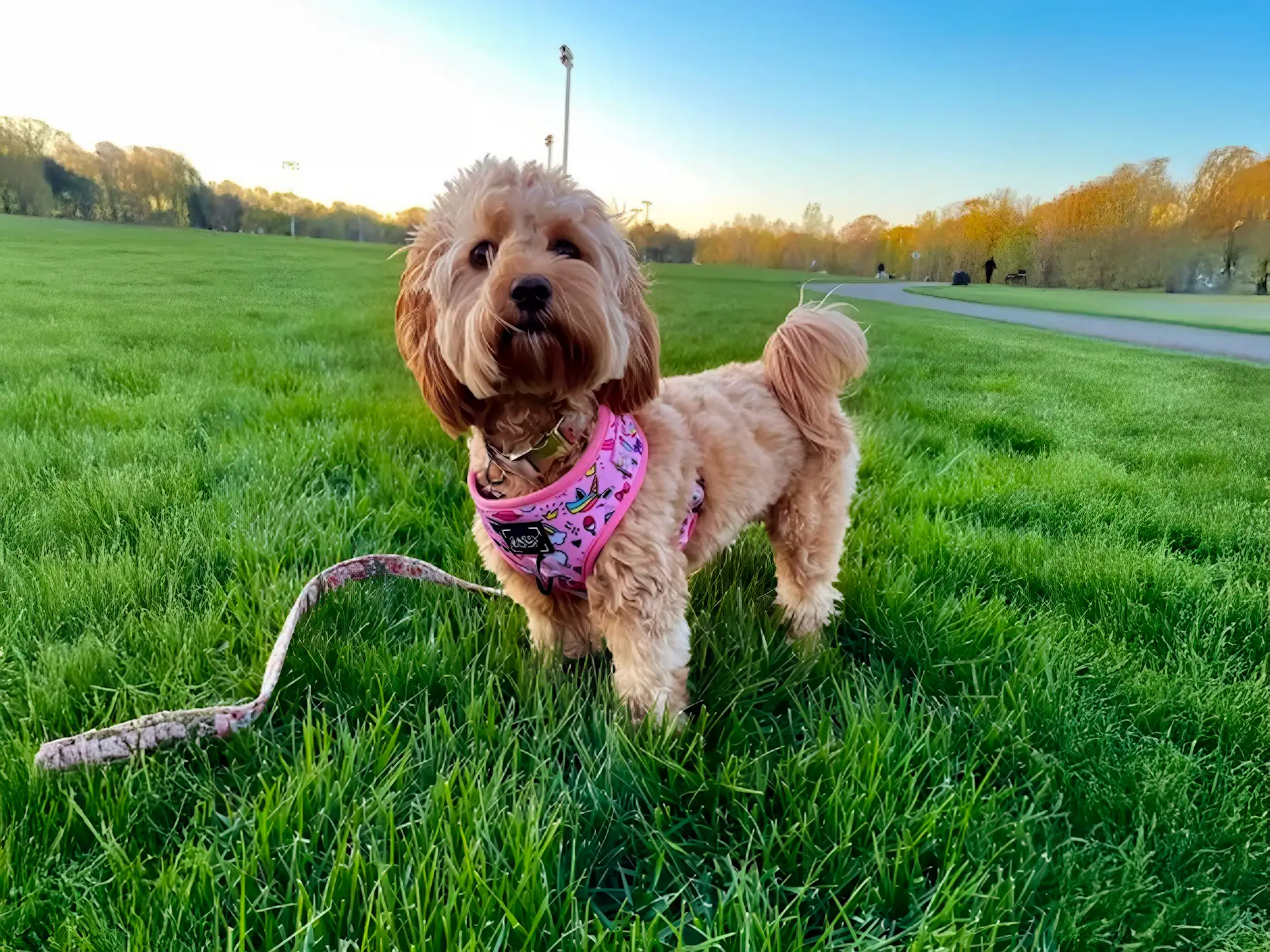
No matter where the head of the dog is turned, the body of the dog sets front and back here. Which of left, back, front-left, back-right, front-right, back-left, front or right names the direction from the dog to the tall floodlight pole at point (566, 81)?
back-right

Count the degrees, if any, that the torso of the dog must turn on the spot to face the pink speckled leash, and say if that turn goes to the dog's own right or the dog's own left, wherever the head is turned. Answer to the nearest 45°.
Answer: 0° — it already faces it

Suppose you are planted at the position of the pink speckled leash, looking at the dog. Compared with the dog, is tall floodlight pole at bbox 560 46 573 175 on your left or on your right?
left

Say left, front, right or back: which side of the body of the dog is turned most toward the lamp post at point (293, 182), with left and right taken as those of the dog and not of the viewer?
right

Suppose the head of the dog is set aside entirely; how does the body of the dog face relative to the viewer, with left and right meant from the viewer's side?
facing the viewer and to the left of the viewer

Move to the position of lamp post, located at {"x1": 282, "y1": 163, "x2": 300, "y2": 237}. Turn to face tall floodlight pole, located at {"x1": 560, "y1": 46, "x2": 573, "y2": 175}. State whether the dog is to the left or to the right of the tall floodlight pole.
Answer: right
